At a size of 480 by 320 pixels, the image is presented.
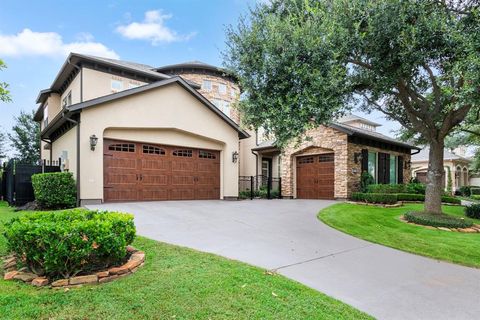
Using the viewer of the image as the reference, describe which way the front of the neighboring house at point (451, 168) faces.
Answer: facing the viewer and to the right of the viewer

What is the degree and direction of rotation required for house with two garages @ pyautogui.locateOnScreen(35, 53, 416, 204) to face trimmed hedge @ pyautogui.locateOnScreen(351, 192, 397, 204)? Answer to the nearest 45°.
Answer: approximately 90° to its left

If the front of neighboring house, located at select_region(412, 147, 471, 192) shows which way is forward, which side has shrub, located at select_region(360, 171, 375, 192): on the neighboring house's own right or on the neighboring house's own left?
on the neighboring house's own right

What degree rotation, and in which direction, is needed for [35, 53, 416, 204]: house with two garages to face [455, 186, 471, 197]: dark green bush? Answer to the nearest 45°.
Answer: approximately 135° to its left

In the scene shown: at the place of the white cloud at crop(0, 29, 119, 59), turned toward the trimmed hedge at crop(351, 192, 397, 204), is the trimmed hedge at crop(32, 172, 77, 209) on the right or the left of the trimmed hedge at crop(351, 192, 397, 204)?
right

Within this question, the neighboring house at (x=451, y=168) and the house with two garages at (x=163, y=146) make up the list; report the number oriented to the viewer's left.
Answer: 0

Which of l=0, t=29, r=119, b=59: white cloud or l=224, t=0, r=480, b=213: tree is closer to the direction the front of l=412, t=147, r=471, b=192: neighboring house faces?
the tree

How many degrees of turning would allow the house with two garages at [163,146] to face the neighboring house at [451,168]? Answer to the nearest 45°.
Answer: approximately 135° to its left

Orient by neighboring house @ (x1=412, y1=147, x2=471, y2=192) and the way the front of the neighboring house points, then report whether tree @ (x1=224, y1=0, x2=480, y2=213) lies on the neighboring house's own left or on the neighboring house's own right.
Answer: on the neighboring house's own right

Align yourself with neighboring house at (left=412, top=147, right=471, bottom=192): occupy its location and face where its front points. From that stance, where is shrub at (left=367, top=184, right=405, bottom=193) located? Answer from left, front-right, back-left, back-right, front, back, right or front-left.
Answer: front-right

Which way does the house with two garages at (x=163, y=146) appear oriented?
toward the camera
